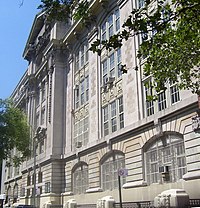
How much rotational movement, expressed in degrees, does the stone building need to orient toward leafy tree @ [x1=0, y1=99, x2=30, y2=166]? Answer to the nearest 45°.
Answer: approximately 90° to its right
